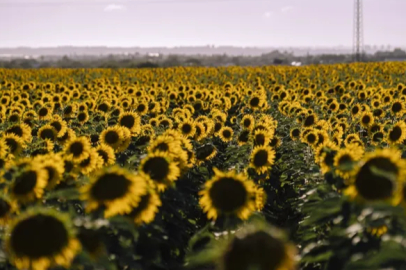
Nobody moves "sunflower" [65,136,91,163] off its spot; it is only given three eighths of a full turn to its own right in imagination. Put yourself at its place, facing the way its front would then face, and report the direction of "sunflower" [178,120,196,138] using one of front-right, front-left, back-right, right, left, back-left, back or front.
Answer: right

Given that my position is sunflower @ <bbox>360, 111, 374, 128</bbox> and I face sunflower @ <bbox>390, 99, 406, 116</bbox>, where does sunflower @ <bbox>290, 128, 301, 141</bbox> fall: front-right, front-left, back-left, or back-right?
back-left

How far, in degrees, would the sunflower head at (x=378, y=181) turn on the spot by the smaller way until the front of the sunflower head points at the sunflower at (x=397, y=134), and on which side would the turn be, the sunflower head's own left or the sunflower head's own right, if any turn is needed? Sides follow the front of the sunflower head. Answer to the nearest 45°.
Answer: approximately 180°

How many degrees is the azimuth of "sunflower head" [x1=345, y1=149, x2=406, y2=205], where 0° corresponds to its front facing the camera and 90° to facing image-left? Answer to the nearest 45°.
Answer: approximately 0°

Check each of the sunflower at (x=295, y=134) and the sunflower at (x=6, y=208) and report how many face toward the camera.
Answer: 2

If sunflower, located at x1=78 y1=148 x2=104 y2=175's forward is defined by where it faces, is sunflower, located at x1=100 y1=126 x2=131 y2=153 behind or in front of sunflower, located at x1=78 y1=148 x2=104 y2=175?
behind

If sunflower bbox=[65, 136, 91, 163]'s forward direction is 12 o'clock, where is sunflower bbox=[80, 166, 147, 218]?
sunflower bbox=[80, 166, 147, 218] is roughly at 12 o'clock from sunflower bbox=[65, 136, 91, 163].
